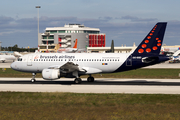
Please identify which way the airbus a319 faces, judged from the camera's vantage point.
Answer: facing to the left of the viewer
